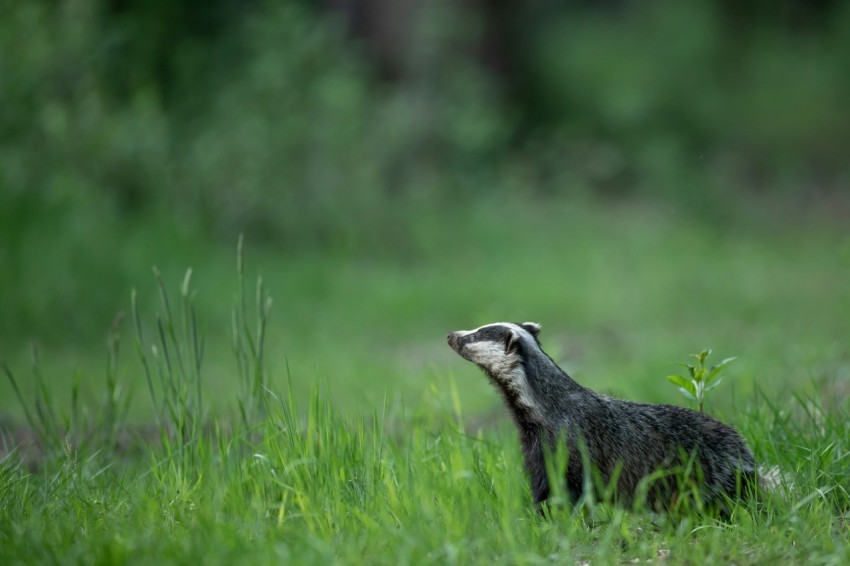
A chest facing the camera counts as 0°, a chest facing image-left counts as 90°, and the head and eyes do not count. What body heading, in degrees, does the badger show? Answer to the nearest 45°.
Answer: approximately 90°
